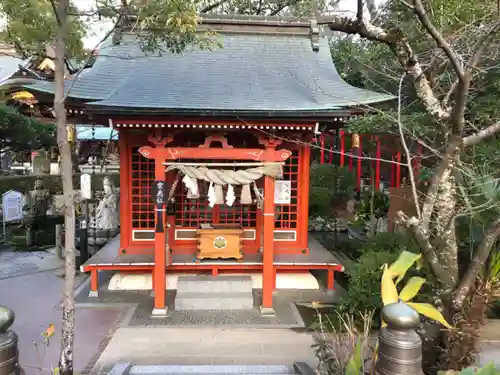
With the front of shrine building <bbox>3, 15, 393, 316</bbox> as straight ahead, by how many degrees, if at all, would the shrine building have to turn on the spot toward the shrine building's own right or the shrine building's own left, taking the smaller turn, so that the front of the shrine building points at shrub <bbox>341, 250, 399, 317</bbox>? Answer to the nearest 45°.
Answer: approximately 45° to the shrine building's own left

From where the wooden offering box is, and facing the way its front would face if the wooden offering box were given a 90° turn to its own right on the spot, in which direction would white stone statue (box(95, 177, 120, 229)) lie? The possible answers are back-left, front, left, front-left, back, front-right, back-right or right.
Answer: front-right

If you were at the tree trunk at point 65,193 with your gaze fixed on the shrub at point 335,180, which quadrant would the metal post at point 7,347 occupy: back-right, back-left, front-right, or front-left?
back-right

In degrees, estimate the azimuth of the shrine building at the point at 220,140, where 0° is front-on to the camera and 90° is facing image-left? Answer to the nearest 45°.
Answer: approximately 0°

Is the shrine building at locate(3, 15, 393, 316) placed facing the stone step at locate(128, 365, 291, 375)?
yes

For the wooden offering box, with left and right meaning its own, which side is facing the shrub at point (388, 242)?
left

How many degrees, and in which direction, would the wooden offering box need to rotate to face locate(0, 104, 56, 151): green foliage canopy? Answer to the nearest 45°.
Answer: approximately 135° to its right

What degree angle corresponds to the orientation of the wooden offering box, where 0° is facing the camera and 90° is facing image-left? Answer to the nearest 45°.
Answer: approximately 0°

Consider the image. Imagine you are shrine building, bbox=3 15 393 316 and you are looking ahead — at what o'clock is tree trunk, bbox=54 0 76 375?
The tree trunk is roughly at 1 o'clock from the shrine building.
